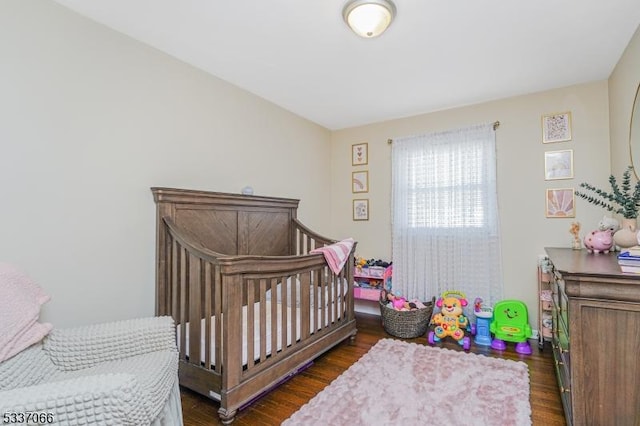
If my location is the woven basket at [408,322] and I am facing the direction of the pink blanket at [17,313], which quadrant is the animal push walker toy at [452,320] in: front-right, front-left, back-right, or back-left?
back-left

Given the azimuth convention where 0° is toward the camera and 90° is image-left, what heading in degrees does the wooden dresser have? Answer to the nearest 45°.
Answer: approximately 90°

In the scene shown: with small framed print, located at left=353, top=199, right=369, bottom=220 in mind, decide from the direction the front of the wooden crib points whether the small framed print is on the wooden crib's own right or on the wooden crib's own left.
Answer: on the wooden crib's own left

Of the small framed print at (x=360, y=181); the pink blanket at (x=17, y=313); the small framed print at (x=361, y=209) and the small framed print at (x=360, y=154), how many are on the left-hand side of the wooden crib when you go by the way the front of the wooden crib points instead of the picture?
3

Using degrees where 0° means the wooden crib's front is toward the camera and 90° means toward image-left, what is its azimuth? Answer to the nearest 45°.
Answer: approximately 315°

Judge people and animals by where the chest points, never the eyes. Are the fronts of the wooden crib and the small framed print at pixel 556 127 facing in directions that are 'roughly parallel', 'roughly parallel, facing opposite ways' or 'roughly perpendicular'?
roughly perpendicular

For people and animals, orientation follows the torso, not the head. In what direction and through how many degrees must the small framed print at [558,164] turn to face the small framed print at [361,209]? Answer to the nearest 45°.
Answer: approximately 90° to its right

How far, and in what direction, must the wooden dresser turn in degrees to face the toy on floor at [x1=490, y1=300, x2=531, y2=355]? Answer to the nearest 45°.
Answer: approximately 45° to its right

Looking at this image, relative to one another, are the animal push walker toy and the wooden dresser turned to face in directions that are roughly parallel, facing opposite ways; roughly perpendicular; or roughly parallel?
roughly perpendicular
